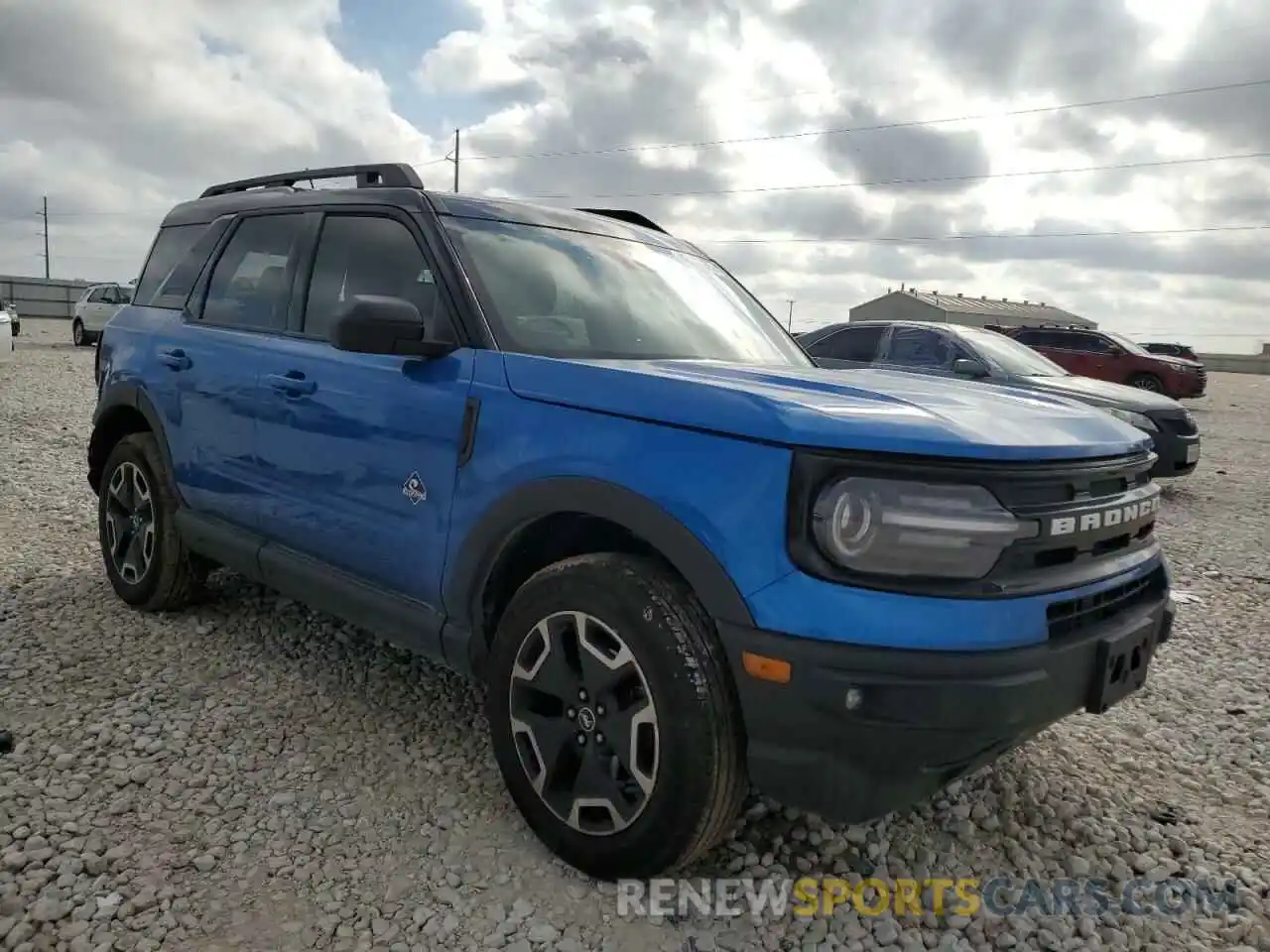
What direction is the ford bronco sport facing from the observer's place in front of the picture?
facing the viewer and to the right of the viewer

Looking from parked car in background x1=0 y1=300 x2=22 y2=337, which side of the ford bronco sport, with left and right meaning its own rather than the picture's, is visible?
back

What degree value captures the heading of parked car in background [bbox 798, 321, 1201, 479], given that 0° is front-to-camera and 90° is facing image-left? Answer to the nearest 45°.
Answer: approximately 315°

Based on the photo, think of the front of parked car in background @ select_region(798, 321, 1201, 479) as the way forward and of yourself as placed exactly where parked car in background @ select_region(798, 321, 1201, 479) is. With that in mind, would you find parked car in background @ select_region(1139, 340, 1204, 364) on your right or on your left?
on your left

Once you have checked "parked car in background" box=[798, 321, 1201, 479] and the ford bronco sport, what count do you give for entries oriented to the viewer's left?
0

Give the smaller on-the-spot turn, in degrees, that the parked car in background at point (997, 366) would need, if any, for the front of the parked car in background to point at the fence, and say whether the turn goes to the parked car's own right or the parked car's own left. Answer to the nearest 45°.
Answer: approximately 180°

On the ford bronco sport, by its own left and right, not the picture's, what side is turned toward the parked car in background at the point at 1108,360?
left

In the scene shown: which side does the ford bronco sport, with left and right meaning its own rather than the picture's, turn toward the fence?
back

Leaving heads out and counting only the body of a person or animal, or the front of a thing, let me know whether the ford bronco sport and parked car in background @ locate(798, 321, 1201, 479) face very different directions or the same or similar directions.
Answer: same or similar directions

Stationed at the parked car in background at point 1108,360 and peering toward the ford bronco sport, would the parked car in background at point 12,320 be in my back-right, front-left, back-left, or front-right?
front-right
